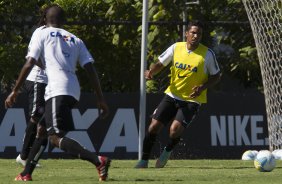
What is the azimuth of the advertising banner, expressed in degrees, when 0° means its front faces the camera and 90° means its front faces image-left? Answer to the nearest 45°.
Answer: approximately 0°

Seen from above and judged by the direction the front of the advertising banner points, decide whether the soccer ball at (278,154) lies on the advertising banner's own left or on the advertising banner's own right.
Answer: on the advertising banner's own left

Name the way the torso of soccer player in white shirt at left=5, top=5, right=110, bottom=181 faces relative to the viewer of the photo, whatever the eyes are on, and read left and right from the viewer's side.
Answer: facing away from the viewer and to the left of the viewer

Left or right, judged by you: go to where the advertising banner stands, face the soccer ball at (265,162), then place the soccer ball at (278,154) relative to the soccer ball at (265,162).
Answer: left

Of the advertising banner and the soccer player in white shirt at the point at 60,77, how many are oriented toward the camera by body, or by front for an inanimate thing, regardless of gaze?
1

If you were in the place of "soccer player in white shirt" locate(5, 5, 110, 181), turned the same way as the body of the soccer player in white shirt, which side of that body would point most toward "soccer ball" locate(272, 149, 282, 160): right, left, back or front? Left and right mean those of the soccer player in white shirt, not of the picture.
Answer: right
